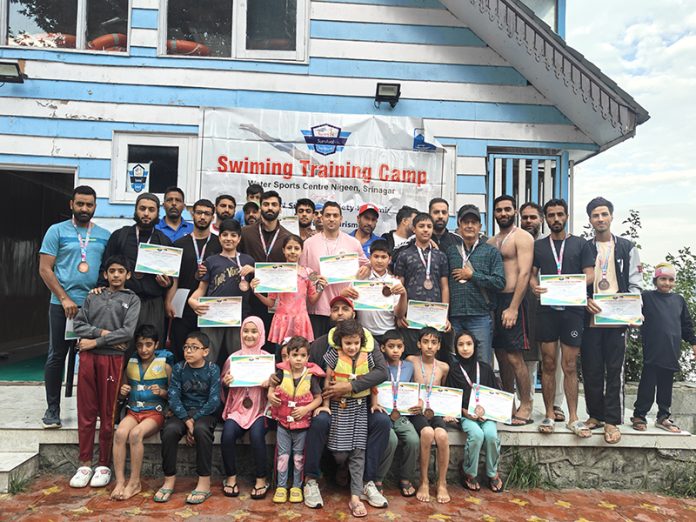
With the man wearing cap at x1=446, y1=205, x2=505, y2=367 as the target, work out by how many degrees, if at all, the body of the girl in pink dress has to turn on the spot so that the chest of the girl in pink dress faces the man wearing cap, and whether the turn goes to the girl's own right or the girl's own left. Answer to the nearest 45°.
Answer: approximately 90° to the girl's own left

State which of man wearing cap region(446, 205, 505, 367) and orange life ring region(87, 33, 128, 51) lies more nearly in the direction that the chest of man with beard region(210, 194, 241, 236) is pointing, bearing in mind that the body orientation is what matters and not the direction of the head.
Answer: the man wearing cap

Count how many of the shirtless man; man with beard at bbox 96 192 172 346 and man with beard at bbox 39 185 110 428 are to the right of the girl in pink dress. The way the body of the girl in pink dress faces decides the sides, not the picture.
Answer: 2

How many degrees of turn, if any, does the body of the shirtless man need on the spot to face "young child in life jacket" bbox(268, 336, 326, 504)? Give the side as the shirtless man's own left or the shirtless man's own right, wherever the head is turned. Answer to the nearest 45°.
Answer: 0° — they already face them

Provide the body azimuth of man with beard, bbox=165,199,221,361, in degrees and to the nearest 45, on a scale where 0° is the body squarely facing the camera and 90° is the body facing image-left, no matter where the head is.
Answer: approximately 0°

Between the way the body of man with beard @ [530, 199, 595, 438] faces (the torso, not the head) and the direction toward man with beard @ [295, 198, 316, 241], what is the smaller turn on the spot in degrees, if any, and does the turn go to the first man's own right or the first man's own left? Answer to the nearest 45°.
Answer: approximately 90° to the first man's own right

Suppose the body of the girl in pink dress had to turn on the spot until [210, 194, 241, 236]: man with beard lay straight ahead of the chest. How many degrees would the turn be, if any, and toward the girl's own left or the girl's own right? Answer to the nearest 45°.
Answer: approximately 135° to the girl's own right
